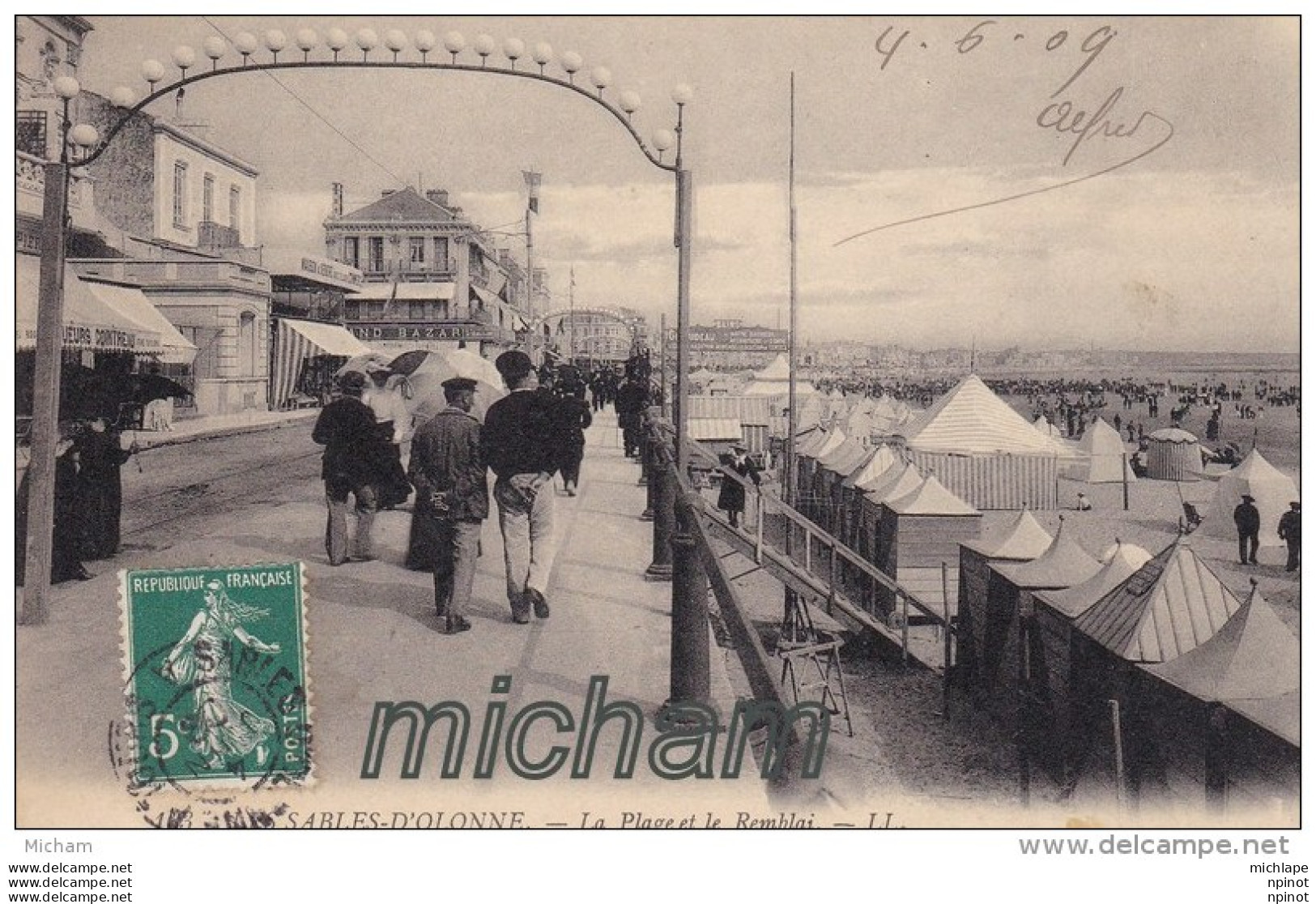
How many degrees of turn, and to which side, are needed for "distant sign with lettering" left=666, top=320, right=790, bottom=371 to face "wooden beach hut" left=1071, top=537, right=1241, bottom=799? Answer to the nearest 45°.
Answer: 0° — it already faces it

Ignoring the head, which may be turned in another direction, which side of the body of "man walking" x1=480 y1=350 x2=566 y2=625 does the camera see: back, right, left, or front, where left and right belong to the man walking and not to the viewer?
back

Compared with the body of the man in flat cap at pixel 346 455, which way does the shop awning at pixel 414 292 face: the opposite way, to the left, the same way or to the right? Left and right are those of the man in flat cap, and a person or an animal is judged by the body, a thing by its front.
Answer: the opposite way

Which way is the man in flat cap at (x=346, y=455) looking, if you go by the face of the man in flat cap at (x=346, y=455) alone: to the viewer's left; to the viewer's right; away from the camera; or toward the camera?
away from the camera

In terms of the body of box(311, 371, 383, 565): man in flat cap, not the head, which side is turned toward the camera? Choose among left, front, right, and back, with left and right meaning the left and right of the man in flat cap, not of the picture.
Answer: back

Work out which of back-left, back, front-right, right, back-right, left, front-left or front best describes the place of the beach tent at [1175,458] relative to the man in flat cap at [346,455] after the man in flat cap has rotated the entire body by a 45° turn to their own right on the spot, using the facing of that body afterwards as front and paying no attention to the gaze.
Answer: front

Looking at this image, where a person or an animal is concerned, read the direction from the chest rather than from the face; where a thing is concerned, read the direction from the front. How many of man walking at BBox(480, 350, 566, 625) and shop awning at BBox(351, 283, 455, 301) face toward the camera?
1

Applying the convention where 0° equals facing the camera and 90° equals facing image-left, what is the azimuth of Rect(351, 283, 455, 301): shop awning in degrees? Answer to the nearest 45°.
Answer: approximately 0°

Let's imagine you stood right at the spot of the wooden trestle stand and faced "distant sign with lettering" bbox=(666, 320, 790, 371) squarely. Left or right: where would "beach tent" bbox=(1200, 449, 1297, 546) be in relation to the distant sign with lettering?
right

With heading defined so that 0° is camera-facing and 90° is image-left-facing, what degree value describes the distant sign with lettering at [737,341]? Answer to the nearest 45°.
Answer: approximately 0°

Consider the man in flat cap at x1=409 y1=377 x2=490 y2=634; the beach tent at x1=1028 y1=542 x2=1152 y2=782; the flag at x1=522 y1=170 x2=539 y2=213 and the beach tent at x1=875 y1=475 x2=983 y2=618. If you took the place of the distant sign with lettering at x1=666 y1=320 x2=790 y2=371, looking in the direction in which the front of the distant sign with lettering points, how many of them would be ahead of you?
4

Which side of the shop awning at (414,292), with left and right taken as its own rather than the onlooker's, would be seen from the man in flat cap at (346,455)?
front

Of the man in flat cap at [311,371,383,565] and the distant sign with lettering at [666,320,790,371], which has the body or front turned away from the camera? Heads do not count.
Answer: the man in flat cap

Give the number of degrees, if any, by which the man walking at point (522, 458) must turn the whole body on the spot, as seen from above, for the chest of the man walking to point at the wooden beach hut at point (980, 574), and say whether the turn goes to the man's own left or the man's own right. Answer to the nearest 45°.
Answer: approximately 45° to the man's own right
